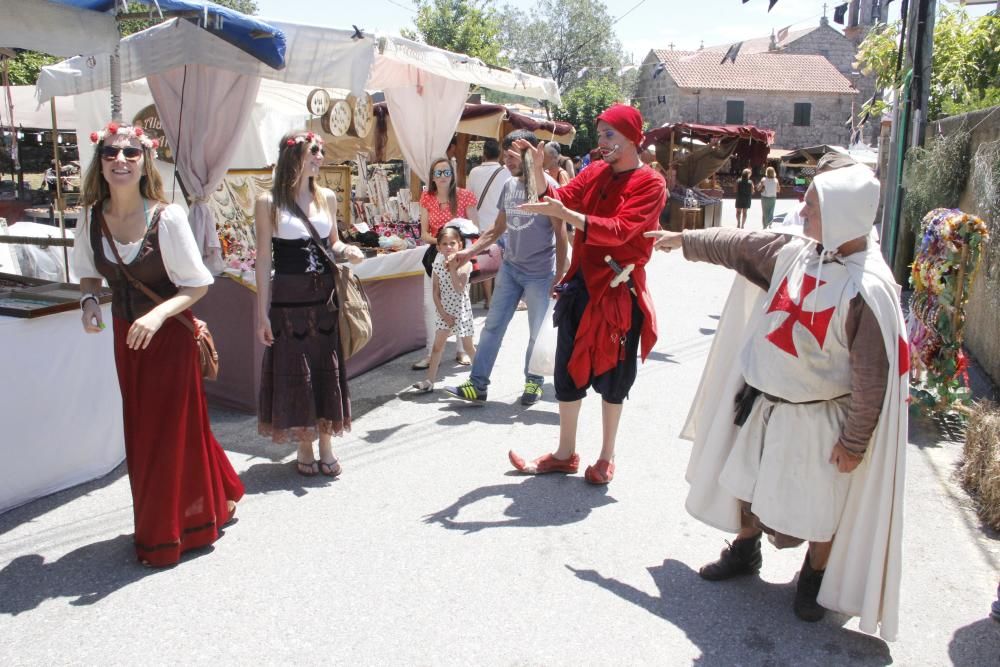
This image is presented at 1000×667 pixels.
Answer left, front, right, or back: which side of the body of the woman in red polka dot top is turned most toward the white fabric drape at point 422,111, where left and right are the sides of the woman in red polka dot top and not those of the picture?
back

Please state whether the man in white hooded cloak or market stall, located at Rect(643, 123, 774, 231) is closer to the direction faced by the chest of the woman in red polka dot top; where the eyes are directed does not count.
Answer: the man in white hooded cloak

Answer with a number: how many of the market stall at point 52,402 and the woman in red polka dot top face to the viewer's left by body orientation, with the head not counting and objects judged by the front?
0

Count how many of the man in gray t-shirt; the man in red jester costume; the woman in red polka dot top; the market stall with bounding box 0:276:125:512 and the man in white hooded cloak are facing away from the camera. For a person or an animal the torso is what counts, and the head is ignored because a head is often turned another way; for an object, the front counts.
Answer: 0

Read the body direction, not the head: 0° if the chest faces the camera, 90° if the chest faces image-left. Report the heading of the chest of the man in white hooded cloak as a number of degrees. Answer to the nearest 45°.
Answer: approximately 45°

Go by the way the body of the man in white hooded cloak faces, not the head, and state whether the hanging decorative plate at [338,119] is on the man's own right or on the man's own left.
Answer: on the man's own right

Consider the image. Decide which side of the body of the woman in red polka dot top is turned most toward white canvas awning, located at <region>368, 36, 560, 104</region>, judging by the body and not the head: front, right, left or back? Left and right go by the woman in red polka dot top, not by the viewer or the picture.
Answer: back

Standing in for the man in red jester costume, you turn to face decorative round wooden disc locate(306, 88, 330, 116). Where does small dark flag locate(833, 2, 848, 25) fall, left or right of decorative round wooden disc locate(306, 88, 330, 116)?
right

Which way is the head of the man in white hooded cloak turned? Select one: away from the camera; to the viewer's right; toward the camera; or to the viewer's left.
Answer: to the viewer's left

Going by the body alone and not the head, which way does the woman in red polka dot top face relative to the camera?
toward the camera

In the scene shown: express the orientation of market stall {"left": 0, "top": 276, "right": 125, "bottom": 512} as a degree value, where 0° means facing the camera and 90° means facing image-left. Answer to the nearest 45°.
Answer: approximately 315°

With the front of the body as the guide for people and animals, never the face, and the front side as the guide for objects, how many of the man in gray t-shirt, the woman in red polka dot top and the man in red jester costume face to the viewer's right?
0

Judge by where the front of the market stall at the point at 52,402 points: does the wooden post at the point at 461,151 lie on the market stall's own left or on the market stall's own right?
on the market stall's own left

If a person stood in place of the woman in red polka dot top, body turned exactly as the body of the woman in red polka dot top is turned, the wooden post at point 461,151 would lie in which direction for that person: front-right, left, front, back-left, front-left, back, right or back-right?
back

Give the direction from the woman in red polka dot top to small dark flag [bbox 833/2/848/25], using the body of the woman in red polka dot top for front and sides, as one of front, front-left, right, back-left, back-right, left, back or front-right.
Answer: back-left

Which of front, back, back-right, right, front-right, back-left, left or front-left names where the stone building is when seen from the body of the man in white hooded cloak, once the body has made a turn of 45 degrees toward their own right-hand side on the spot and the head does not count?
right
